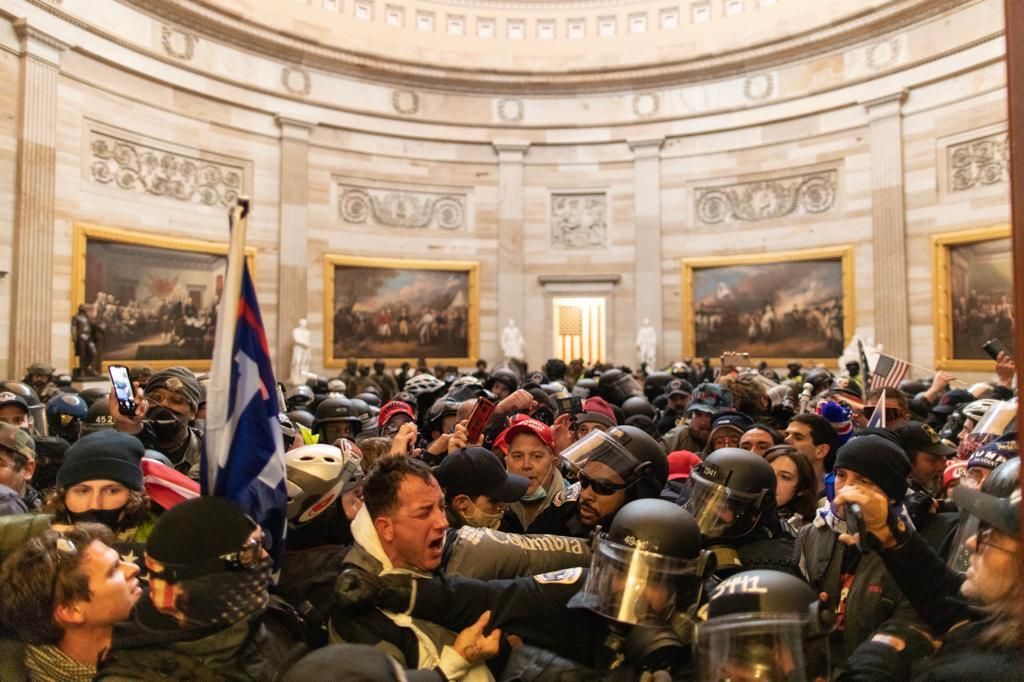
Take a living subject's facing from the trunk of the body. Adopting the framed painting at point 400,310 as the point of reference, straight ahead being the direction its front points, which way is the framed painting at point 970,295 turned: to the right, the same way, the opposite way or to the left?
to the right

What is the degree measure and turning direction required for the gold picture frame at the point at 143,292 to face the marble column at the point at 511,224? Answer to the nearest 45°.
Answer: approximately 45° to its left

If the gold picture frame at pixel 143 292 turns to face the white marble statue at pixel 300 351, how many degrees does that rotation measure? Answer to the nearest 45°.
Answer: approximately 45° to its left

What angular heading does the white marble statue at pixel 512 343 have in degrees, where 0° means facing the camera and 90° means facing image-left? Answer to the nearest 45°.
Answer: approximately 0°

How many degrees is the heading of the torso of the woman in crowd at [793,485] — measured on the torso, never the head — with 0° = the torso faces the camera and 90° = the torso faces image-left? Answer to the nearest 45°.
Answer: approximately 45°

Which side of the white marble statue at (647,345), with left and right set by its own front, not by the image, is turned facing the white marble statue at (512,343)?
right

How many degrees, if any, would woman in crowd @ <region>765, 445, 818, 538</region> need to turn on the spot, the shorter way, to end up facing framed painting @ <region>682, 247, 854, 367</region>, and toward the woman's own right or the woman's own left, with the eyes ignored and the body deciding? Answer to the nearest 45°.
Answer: approximately 135° to the woman's own right
